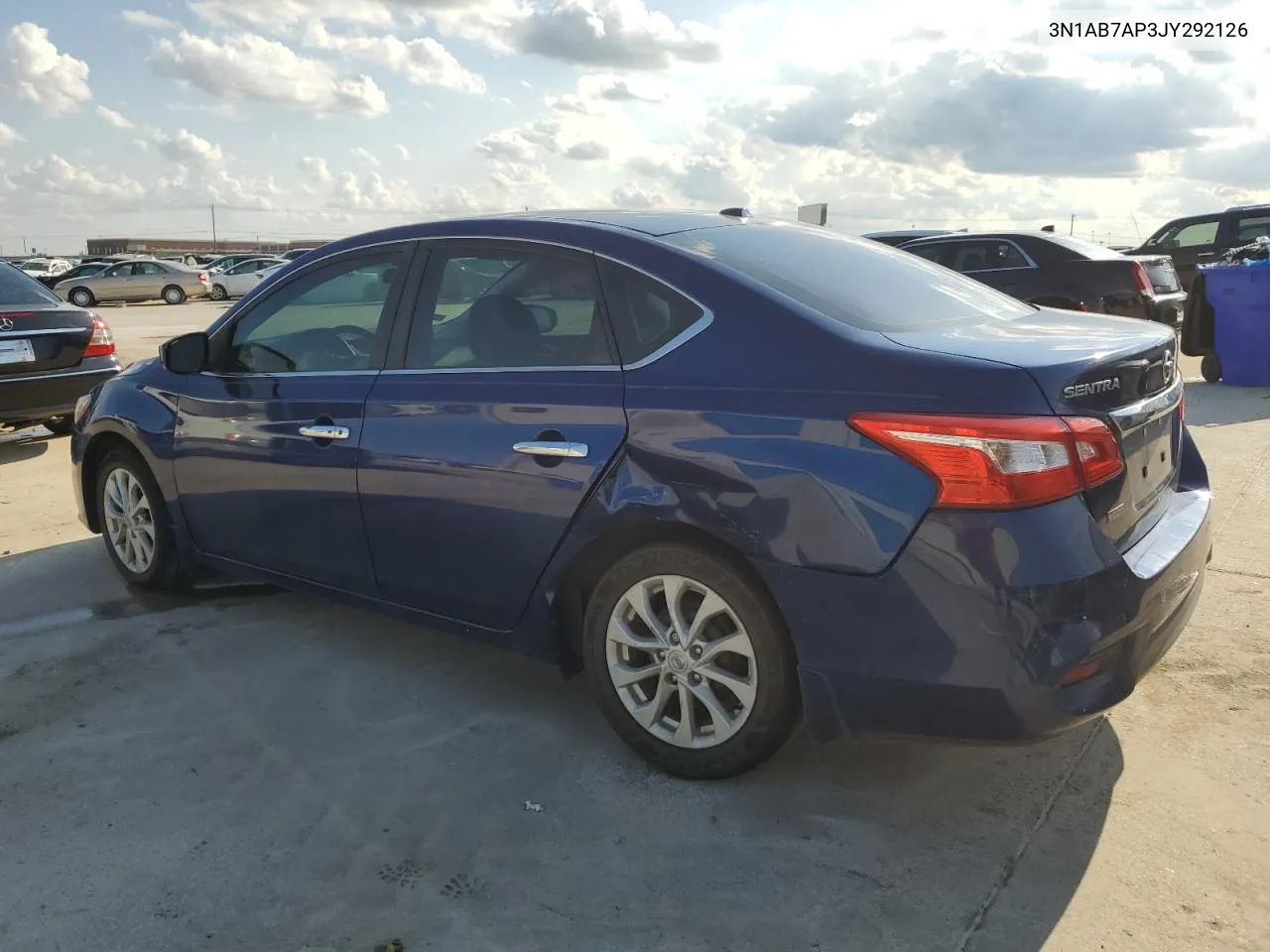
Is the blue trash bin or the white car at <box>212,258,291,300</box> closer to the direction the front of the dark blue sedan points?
the white car

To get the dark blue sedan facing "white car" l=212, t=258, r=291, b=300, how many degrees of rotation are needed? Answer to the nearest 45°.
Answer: approximately 45° to its right

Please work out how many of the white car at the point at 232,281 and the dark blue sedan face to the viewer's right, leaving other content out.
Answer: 0

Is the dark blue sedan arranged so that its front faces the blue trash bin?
no

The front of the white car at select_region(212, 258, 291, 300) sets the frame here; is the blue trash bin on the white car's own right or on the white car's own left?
on the white car's own left

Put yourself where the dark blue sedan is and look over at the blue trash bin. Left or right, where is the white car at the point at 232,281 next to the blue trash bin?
left

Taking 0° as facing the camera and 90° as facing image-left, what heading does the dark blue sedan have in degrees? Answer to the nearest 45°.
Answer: approximately 135°

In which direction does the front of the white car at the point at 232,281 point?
to the viewer's left

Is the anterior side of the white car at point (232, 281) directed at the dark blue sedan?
no
